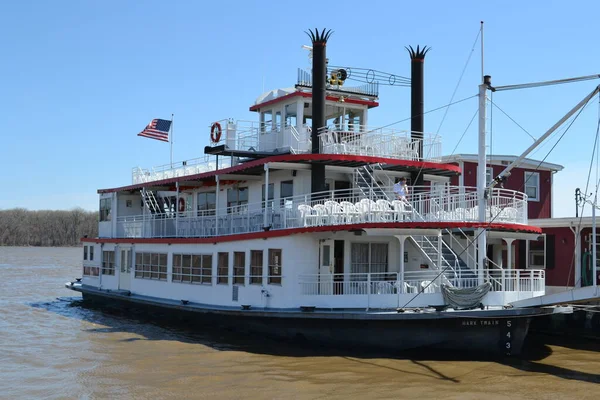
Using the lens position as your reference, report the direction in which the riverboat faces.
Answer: facing the viewer and to the right of the viewer
